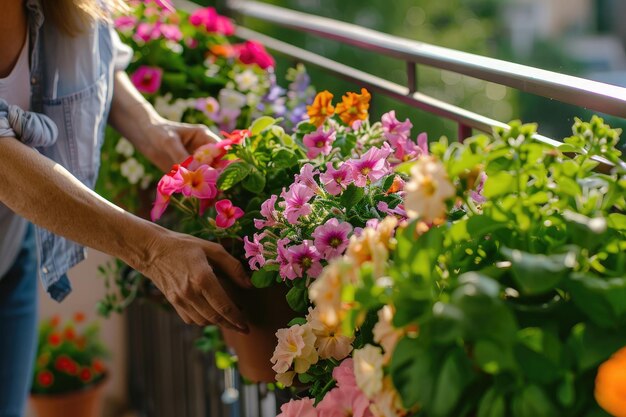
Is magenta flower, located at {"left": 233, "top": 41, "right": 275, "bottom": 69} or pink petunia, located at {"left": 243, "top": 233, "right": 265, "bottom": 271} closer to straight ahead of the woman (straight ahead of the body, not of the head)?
the pink petunia

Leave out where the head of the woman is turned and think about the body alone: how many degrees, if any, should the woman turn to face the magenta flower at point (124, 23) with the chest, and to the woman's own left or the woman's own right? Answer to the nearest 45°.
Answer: approximately 135° to the woman's own left

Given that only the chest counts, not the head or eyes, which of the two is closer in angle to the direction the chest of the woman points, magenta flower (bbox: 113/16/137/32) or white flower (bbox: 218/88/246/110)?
the white flower

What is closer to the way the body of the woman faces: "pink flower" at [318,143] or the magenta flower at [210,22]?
the pink flower

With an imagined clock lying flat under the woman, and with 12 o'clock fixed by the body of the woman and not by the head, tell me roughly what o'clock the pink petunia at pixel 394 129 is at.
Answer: The pink petunia is roughly at 12 o'clock from the woman.

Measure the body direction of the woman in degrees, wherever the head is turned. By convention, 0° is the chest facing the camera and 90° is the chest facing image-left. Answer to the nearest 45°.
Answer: approximately 315°

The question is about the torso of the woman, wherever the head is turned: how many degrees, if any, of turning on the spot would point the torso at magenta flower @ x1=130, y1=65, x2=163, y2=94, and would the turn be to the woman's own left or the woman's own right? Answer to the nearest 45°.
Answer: approximately 90° to the woman's own left

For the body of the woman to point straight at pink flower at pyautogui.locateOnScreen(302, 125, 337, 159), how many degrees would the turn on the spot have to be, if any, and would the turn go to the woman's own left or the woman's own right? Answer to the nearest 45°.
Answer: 0° — they already face it

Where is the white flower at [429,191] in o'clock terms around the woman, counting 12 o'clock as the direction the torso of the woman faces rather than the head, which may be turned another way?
The white flower is roughly at 1 o'clock from the woman.
